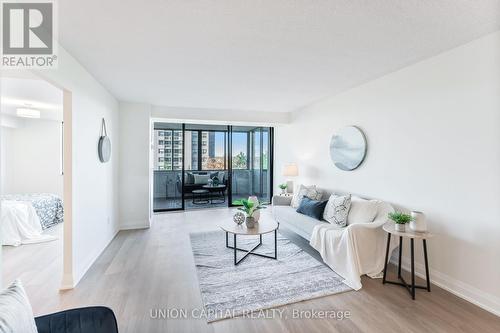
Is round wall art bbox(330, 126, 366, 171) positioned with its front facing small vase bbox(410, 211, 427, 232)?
no

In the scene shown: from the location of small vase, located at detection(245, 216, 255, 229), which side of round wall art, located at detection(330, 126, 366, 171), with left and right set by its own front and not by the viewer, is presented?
front

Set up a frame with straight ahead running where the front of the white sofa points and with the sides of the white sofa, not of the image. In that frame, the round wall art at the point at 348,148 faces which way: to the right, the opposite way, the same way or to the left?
the same way

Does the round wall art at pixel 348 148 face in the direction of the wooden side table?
no

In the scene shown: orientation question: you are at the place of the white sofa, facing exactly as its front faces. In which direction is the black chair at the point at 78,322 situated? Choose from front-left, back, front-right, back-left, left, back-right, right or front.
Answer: front

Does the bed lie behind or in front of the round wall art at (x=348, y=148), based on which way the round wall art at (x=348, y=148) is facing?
in front

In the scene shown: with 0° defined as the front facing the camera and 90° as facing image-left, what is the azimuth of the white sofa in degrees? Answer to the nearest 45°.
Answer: approximately 45°

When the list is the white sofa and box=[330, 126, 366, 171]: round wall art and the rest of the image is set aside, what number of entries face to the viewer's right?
0

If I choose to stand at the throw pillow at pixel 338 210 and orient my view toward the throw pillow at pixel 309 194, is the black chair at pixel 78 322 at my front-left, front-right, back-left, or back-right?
back-left

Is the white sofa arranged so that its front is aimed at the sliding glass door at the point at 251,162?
no

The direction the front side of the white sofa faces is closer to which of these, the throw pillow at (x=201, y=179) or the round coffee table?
the round coffee table

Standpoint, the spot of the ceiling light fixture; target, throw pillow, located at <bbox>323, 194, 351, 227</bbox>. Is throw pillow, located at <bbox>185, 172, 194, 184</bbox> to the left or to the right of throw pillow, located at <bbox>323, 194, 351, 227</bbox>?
left

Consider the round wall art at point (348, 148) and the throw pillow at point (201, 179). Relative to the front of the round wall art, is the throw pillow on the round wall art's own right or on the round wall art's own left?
on the round wall art's own right

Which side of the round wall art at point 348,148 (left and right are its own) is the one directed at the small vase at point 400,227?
left

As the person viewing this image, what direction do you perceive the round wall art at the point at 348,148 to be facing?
facing the viewer and to the left of the viewer

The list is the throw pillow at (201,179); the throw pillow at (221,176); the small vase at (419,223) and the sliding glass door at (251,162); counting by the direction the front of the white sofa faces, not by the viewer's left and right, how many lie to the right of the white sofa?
3

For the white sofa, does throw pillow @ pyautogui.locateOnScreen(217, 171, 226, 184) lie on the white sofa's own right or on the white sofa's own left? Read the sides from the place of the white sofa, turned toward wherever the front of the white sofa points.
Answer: on the white sofa's own right
